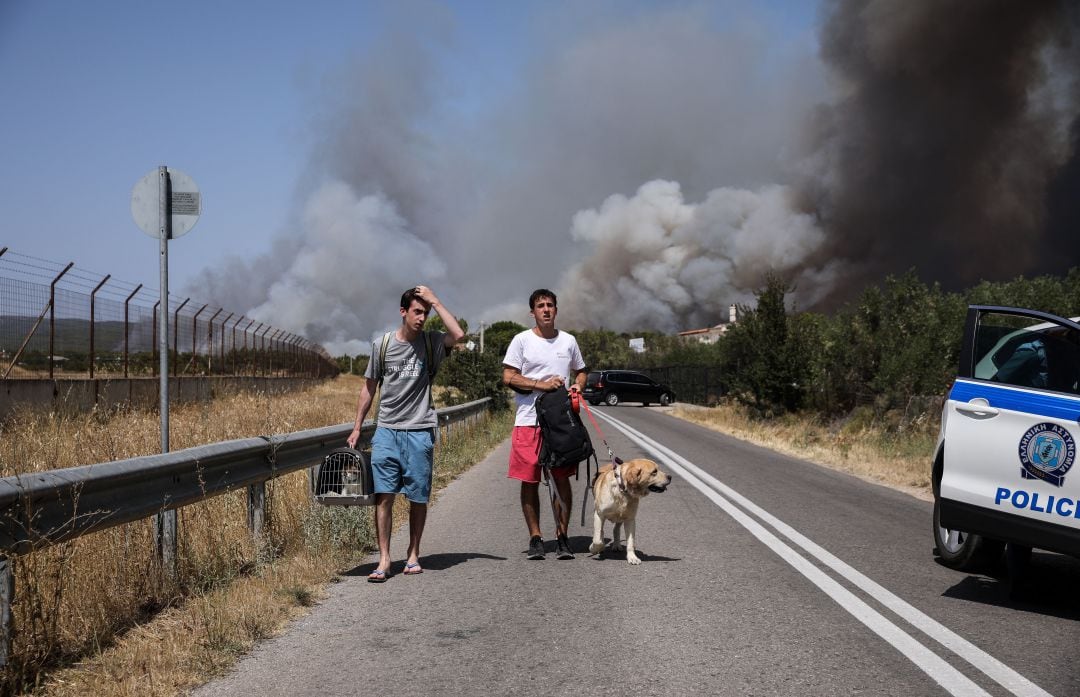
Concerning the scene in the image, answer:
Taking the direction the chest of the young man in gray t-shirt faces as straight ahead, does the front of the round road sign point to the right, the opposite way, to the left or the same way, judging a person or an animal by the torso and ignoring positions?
the opposite way

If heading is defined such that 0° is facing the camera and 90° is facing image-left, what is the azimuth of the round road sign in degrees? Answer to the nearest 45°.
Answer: approximately 180°

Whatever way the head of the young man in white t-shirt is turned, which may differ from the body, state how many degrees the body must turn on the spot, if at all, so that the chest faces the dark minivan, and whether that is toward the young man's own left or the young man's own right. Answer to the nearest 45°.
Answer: approximately 180°

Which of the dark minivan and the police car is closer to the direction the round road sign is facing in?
the dark minivan

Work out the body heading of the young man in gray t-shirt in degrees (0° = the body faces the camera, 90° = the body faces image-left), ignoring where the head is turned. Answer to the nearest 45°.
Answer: approximately 0°

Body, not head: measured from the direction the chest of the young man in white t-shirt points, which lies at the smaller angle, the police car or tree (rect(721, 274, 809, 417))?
the police car

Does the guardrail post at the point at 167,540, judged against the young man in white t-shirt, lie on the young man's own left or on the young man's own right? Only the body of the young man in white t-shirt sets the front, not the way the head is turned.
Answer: on the young man's own right

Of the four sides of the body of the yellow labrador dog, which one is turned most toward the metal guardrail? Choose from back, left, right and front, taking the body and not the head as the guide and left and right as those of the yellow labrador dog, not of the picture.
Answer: right
